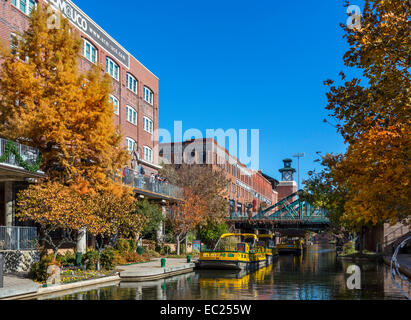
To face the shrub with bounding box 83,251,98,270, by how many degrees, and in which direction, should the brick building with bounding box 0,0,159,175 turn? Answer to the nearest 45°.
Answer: approximately 45° to its right

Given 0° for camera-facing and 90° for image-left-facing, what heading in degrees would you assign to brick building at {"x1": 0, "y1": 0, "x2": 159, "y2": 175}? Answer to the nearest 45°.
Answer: approximately 315°

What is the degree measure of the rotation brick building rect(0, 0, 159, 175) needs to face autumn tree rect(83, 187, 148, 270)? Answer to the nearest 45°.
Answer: approximately 45° to its right

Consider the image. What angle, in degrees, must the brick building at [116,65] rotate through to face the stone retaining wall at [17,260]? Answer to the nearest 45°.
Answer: approximately 45° to its right
